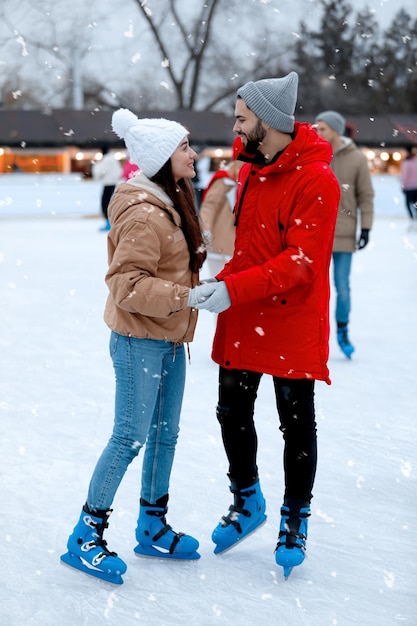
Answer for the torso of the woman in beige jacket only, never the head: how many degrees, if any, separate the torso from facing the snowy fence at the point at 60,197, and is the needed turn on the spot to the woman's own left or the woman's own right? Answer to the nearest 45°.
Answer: approximately 90° to the woman's own left

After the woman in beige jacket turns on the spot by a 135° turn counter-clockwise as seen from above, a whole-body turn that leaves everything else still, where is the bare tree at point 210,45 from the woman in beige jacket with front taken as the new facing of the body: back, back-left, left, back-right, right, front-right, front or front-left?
front-right

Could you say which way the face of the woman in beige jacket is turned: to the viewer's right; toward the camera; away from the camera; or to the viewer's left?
to the viewer's right

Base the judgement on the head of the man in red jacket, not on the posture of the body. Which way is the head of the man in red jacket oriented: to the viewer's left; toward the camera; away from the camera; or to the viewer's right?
to the viewer's left

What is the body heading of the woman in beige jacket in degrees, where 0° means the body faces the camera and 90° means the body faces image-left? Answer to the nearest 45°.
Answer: approximately 270°

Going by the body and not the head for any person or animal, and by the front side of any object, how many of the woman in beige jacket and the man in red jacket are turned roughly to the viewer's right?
1

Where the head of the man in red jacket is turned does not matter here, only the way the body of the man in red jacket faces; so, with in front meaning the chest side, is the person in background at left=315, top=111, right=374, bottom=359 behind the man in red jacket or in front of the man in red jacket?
behind
